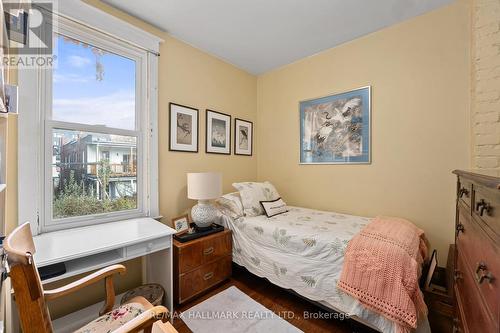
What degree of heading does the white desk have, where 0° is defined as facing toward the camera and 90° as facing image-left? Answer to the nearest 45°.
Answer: approximately 315°

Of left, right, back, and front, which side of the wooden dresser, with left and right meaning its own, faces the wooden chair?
front

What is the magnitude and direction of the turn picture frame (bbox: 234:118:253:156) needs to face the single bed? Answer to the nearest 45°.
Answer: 0° — it already faces it

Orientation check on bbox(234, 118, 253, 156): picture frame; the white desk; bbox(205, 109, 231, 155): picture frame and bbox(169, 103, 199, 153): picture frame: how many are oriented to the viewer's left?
0

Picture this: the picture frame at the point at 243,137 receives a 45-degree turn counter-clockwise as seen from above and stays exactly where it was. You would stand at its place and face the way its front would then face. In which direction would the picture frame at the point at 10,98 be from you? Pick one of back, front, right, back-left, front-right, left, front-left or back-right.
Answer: back-right

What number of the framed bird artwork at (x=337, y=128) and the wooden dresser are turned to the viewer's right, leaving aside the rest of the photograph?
0

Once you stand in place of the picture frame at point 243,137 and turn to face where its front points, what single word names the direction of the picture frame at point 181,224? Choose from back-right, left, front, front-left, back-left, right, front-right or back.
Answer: right

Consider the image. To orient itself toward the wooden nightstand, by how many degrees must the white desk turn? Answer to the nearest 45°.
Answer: approximately 45° to its left

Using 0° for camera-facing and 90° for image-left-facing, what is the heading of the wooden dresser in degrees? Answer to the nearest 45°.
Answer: approximately 45°

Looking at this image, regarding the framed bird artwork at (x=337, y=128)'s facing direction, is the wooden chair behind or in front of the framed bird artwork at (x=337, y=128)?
in front

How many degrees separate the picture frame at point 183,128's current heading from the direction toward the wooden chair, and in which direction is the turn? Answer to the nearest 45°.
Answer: approximately 45° to its right

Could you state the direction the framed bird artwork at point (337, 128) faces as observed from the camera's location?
facing the viewer and to the left of the viewer

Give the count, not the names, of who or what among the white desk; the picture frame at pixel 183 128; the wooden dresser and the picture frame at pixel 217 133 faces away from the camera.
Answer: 0

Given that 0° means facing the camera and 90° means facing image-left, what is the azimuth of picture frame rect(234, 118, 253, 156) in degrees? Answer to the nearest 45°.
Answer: approximately 315°

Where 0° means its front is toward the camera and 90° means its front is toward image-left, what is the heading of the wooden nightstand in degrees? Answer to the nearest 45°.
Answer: approximately 315°

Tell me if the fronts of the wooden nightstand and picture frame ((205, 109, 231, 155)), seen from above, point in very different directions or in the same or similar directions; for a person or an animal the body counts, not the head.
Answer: same or similar directions

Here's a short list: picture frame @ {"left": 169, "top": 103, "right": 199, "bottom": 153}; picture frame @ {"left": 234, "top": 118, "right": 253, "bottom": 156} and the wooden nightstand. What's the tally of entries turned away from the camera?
0

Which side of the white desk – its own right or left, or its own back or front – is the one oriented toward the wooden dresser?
front
